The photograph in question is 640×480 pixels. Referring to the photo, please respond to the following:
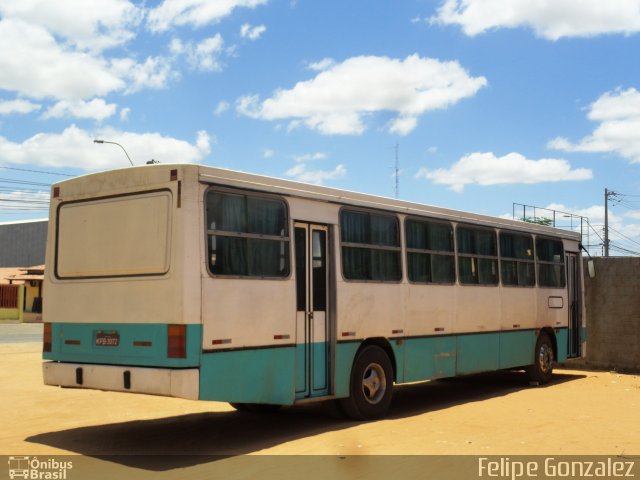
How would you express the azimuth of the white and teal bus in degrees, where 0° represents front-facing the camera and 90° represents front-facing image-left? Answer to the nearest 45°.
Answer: approximately 225°
